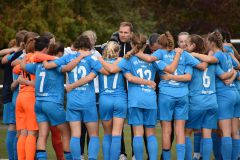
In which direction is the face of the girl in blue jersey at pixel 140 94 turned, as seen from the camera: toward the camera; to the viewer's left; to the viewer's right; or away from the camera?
away from the camera

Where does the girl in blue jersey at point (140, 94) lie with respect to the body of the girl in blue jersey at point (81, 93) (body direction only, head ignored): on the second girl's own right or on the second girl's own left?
on the second girl's own right

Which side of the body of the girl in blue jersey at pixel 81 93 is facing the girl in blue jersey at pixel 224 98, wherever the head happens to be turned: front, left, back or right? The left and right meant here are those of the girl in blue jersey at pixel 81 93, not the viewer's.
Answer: right

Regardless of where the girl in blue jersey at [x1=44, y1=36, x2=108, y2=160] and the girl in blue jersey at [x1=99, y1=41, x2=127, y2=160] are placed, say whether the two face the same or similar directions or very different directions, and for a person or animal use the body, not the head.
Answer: same or similar directions

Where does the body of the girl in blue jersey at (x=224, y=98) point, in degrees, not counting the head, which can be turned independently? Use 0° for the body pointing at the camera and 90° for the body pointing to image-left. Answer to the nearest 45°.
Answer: approximately 135°

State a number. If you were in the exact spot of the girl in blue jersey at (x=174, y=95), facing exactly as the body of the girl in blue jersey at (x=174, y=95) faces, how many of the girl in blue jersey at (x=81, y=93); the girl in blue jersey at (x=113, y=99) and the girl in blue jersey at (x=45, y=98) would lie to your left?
3

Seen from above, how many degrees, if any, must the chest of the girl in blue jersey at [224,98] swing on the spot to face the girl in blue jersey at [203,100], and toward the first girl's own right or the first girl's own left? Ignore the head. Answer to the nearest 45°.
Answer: approximately 90° to the first girl's own left

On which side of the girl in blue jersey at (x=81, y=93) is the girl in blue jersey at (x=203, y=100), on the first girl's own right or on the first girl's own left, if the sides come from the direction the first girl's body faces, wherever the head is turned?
on the first girl's own right

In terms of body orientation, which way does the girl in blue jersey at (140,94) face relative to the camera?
away from the camera

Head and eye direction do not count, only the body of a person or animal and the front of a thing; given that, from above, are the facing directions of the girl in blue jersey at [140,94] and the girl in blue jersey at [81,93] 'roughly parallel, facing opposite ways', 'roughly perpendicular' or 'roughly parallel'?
roughly parallel

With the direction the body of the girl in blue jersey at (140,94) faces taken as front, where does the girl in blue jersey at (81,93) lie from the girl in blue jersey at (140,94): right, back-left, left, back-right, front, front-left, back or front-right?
left

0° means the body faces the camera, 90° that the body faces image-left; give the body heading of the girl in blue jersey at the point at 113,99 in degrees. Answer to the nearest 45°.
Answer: approximately 180°

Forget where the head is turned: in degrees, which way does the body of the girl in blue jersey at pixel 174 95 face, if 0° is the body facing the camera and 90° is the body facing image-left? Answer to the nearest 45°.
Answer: approximately 180°

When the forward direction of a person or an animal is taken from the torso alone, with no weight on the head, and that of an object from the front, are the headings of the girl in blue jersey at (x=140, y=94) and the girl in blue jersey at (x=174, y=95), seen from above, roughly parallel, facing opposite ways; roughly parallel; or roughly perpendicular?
roughly parallel

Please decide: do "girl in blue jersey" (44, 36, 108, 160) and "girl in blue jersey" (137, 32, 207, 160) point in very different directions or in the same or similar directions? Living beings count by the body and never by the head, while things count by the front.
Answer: same or similar directions
